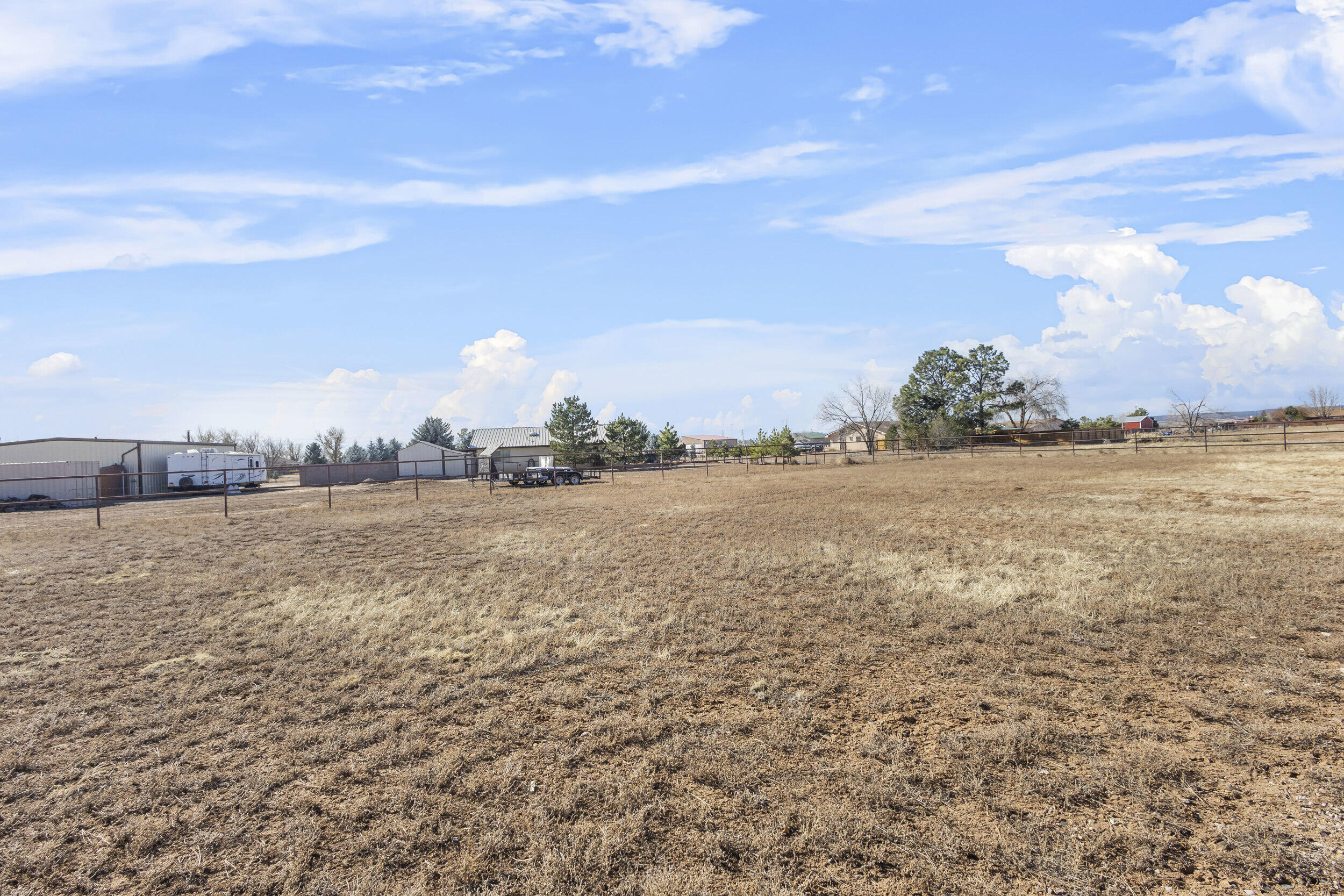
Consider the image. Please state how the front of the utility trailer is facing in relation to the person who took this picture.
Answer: facing to the left of the viewer

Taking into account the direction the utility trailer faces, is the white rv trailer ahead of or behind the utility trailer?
ahead

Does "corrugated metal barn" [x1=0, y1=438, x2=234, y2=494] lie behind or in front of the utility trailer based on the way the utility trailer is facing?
in front
